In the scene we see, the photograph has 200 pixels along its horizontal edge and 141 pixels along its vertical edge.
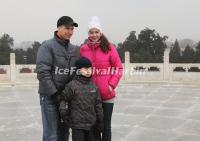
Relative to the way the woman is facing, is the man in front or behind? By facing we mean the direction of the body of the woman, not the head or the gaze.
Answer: in front

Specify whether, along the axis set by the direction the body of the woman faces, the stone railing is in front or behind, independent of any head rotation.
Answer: behind

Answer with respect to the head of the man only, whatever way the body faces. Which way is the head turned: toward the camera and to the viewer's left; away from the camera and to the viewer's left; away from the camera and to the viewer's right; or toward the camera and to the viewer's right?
toward the camera and to the viewer's right

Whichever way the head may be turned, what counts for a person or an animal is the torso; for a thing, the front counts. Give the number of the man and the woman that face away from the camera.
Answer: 0

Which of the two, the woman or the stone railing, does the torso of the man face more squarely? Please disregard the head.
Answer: the woman

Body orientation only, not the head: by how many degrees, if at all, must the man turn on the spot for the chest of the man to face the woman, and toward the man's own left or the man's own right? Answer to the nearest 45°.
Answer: approximately 45° to the man's own left

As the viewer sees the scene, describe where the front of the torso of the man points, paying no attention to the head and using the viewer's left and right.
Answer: facing the viewer and to the right of the viewer
